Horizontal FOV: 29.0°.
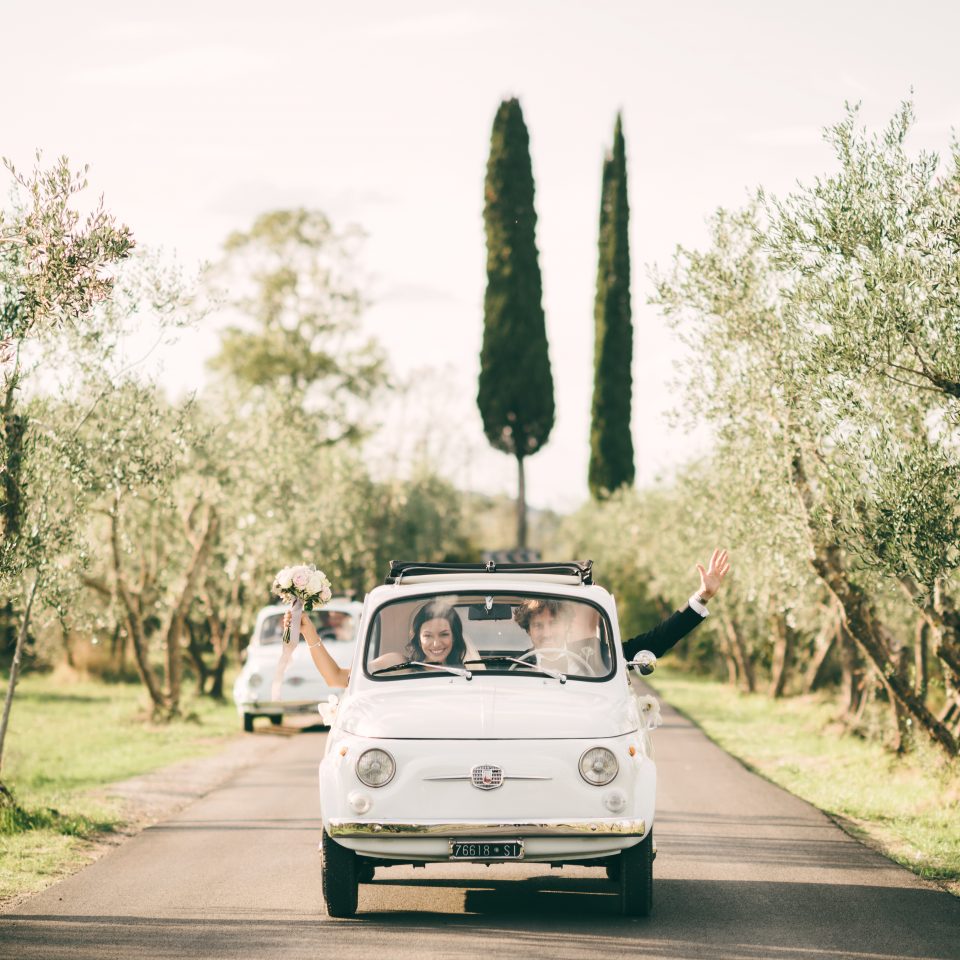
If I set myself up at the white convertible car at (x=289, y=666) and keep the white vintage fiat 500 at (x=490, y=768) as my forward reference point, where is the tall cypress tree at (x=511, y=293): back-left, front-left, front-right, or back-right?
back-left

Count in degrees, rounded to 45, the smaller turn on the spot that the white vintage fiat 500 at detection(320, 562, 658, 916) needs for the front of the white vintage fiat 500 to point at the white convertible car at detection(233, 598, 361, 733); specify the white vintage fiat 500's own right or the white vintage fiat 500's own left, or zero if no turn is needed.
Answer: approximately 180°

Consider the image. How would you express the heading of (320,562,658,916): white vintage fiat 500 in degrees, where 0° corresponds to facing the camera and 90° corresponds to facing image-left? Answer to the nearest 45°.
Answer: approximately 0°

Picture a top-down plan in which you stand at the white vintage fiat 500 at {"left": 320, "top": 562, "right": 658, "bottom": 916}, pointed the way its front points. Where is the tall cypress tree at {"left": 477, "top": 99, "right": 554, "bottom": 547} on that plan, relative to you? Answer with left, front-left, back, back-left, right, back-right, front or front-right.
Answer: back
